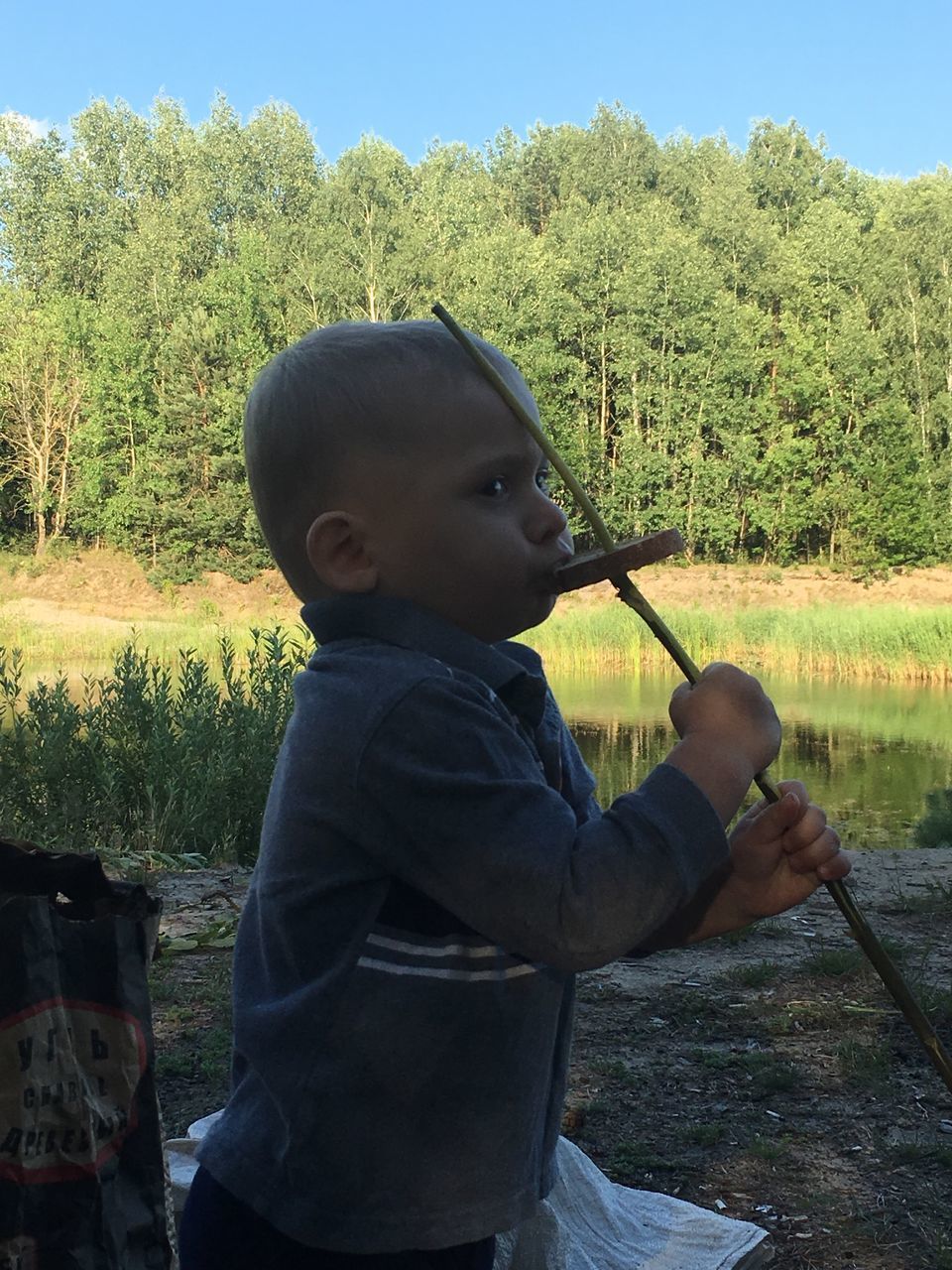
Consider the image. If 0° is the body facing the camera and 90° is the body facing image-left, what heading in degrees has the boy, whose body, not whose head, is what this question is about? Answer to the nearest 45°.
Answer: approximately 270°
